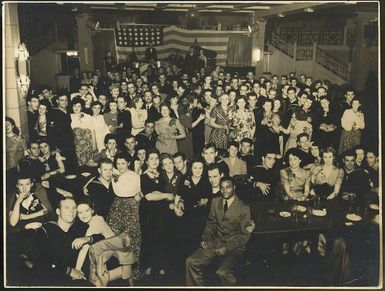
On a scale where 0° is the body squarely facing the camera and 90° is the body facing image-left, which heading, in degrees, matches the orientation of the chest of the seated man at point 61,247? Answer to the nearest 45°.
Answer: approximately 315°
